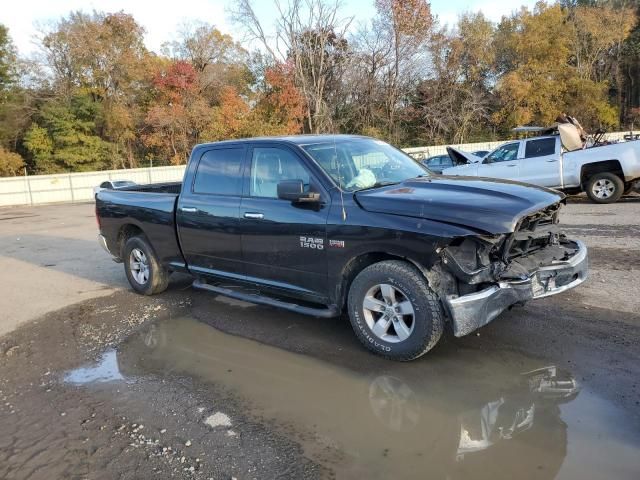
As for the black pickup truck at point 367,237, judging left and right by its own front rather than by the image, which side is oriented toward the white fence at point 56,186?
back

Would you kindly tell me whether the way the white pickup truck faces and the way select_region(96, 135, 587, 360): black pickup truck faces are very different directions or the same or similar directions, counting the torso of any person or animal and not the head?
very different directions

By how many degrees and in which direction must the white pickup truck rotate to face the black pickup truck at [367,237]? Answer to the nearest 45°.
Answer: approximately 90° to its left

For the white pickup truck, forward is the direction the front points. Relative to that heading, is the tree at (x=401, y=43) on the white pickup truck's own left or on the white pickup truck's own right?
on the white pickup truck's own right

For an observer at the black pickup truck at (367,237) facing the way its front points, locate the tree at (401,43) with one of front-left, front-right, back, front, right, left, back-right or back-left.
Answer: back-left

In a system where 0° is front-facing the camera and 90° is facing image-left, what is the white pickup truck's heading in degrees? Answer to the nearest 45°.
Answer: approximately 90°

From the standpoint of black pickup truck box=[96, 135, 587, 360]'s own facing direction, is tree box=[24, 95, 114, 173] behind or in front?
behind

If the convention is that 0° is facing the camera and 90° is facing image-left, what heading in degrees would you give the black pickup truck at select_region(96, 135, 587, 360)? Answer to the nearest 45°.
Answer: approximately 315°

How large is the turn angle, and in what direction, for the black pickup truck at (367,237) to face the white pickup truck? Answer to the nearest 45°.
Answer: approximately 90° to its left

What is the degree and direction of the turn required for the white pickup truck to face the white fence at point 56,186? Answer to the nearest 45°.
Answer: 0° — it already faces it

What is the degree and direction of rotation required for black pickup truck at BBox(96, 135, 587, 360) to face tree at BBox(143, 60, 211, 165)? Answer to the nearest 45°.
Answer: approximately 135° to its left

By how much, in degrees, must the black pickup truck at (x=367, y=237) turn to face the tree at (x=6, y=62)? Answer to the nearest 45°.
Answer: approximately 180°

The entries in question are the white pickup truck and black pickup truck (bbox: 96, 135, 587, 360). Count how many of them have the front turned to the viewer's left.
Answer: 1
